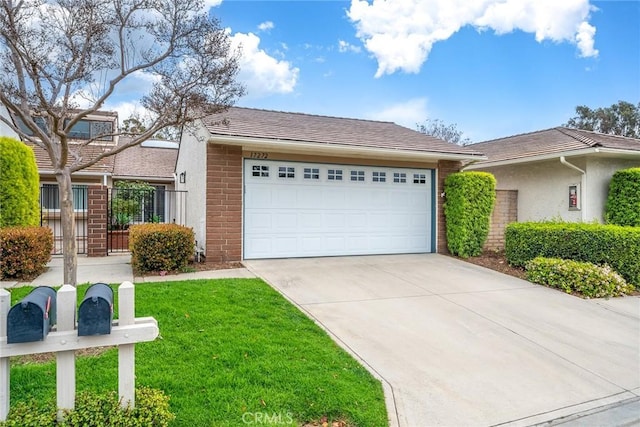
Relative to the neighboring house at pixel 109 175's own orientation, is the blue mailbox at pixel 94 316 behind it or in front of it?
in front

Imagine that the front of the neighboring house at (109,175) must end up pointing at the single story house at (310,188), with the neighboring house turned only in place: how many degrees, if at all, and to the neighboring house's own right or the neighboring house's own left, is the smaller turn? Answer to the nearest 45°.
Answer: approximately 45° to the neighboring house's own left

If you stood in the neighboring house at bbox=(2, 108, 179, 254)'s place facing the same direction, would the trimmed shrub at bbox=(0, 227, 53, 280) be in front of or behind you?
in front

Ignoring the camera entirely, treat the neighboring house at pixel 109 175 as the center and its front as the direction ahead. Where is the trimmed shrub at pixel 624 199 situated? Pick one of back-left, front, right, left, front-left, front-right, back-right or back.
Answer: front-left

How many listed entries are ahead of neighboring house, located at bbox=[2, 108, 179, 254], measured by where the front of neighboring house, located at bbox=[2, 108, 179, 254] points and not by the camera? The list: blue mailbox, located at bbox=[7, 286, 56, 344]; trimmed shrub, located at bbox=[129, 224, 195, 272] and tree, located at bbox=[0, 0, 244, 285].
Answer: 3

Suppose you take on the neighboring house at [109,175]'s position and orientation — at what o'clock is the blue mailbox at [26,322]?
The blue mailbox is roughly at 12 o'clock from the neighboring house.

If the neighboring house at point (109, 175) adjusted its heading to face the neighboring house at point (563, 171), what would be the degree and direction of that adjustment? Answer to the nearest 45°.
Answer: approximately 45° to its left

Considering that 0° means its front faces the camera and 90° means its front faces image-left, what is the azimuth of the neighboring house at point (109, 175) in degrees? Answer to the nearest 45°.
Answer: approximately 0°

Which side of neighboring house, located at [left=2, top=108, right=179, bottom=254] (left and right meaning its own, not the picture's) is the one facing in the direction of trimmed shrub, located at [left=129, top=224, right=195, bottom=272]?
front

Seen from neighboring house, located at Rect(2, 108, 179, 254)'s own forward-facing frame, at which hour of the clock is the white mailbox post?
The white mailbox post is roughly at 12 o'clock from the neighboring house.

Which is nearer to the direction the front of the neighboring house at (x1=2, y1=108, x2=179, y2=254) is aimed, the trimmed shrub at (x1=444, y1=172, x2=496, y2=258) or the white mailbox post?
the white mailbox post
